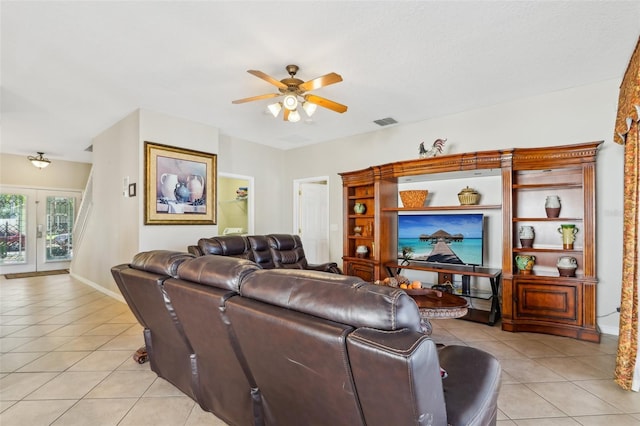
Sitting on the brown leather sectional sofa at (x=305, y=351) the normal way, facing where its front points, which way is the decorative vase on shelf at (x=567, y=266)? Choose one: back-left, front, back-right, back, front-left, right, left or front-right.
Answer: front

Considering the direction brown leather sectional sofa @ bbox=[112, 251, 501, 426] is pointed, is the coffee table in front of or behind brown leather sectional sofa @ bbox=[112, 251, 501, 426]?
in front

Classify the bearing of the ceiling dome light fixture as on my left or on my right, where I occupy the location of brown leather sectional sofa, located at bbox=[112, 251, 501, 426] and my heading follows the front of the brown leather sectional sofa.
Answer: on my left

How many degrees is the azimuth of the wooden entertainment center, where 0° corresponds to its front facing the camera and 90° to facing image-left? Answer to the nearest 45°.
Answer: approximately 45°

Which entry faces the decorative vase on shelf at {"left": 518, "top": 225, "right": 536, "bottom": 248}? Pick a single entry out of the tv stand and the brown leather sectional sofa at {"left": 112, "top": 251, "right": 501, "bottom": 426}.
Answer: the brown leather sectional sofa

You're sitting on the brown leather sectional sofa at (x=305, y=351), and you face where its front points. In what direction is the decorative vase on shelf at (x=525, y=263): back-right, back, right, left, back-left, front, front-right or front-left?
front

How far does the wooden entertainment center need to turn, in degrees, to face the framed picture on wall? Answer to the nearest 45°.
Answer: approximately 45° to its right

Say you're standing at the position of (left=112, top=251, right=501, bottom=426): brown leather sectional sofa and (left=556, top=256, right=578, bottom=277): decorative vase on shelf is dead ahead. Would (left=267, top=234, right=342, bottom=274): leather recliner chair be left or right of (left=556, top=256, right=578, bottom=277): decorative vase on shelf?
left

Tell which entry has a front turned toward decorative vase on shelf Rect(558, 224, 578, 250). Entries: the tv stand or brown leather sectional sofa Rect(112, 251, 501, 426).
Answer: the brown leather sectional sofa

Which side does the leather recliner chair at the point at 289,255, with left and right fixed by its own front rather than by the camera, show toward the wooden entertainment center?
front

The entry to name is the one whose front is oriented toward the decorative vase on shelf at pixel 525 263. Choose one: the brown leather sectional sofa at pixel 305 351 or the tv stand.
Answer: the brown leather sectional sofa

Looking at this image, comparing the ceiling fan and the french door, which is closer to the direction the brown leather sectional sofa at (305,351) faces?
the ceiling fan

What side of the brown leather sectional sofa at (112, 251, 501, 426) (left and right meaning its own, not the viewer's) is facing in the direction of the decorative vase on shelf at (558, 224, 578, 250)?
front

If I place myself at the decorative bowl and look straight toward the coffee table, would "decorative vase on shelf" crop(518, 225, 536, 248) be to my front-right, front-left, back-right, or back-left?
front-left

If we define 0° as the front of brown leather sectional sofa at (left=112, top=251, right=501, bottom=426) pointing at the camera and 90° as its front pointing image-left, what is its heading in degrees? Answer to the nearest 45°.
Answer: approximately 225°

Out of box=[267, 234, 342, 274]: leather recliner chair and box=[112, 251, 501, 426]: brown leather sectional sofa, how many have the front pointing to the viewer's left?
0

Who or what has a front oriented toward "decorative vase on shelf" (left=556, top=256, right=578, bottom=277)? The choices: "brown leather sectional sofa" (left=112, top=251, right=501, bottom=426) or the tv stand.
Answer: the brown leather sectional sofa

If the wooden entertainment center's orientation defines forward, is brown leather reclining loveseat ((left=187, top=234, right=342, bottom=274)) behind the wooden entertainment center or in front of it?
in front
